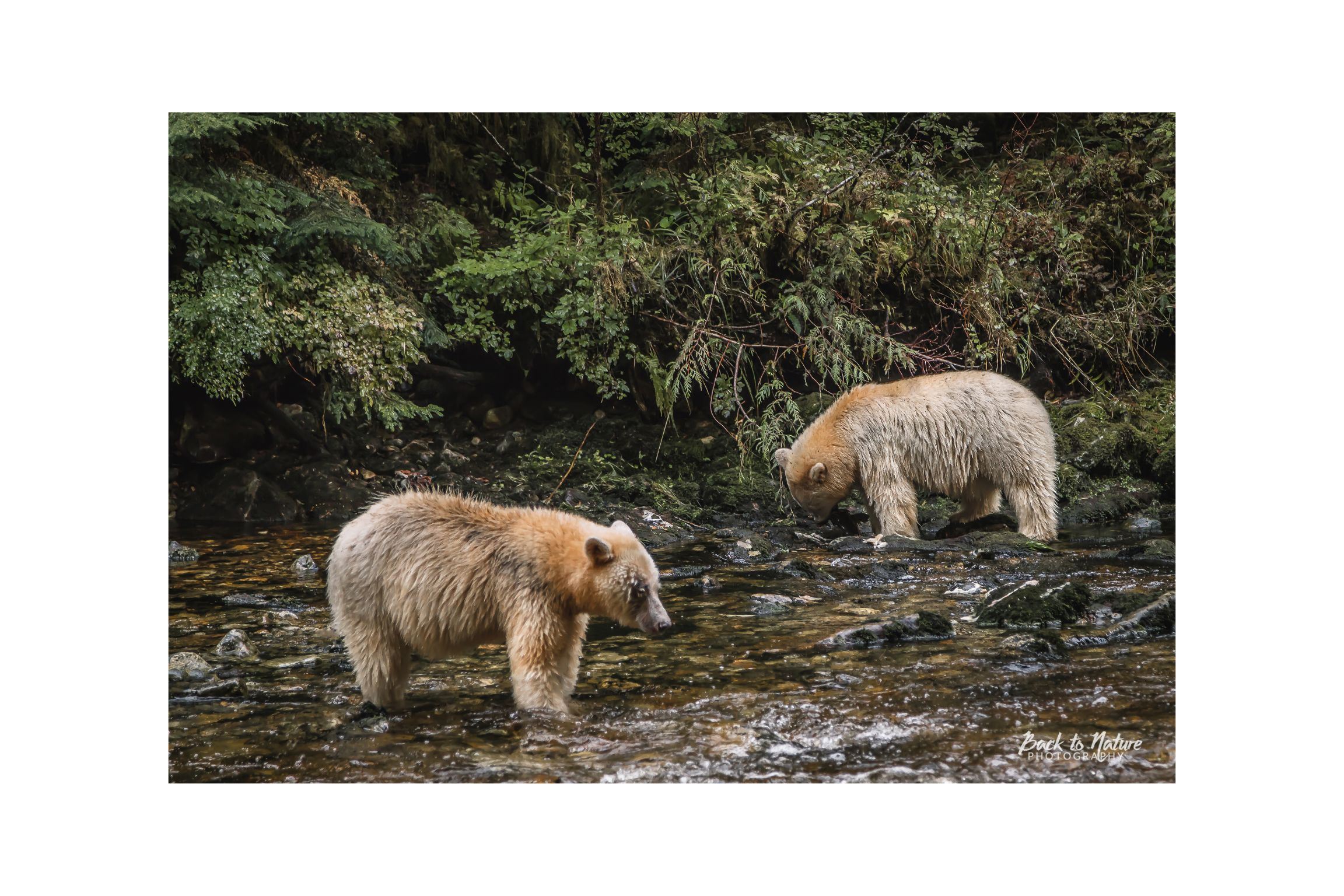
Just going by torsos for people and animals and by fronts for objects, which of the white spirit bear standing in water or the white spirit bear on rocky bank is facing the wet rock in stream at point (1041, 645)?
the white spirit bear standing in water

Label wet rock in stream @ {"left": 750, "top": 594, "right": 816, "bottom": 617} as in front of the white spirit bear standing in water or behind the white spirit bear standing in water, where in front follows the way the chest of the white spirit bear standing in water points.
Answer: in front

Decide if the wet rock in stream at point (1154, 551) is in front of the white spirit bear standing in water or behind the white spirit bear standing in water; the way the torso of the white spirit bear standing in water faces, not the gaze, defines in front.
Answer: in front

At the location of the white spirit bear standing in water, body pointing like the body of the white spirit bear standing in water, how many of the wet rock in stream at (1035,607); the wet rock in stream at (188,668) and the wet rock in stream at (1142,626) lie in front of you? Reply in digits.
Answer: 2

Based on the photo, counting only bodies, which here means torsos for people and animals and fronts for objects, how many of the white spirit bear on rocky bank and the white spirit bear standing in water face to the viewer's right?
1

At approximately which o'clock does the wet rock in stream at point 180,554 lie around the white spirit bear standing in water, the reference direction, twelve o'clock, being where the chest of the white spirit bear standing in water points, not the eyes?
The wet rock in stream is roughly at 8 o'clock from the white spirit bear standing in water.

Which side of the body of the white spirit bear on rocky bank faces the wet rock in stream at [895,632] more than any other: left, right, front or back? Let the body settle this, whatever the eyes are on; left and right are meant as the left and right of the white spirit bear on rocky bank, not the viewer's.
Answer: left

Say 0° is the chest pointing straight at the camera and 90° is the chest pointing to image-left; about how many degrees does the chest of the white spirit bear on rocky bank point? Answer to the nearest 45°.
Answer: approximately 90°

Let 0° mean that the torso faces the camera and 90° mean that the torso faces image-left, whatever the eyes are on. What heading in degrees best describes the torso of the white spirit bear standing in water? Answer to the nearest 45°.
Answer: approximately 270°

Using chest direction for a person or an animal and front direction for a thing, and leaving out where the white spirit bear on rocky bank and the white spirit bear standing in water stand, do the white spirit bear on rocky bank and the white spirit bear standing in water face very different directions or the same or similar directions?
very different directions

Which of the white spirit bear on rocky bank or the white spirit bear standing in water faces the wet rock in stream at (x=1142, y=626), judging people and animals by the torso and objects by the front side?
the white spirit bear standing in water

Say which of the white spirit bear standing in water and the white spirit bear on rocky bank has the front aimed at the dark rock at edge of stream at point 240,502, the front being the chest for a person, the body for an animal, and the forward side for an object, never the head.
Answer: the white spirit bear on rocky bank

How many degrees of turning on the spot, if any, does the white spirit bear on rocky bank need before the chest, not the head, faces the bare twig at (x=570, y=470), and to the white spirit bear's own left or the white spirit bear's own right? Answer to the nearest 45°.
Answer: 0° — it already faces it
